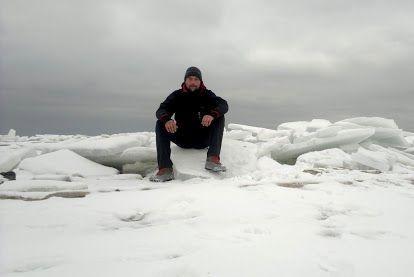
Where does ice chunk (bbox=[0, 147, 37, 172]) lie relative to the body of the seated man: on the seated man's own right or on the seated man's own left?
on the seated man's own right

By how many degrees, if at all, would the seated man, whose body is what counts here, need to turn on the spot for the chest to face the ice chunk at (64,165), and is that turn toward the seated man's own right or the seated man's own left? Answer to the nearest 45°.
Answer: approximately 90° to the seated man's own right

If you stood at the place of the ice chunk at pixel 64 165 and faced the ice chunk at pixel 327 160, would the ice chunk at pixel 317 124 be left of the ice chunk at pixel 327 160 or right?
left

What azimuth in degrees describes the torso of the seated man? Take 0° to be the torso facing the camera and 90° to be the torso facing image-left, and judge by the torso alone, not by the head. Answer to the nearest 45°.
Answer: approximately 0°

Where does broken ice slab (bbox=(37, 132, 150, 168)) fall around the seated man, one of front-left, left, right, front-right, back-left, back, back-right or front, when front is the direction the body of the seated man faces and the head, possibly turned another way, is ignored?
back-right

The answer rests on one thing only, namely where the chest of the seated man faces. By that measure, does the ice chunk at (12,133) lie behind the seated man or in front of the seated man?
behind

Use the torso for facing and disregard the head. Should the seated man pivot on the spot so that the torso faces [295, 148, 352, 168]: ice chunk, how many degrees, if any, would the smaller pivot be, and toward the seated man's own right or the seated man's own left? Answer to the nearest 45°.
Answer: approximately 135° to the seated man's own left
